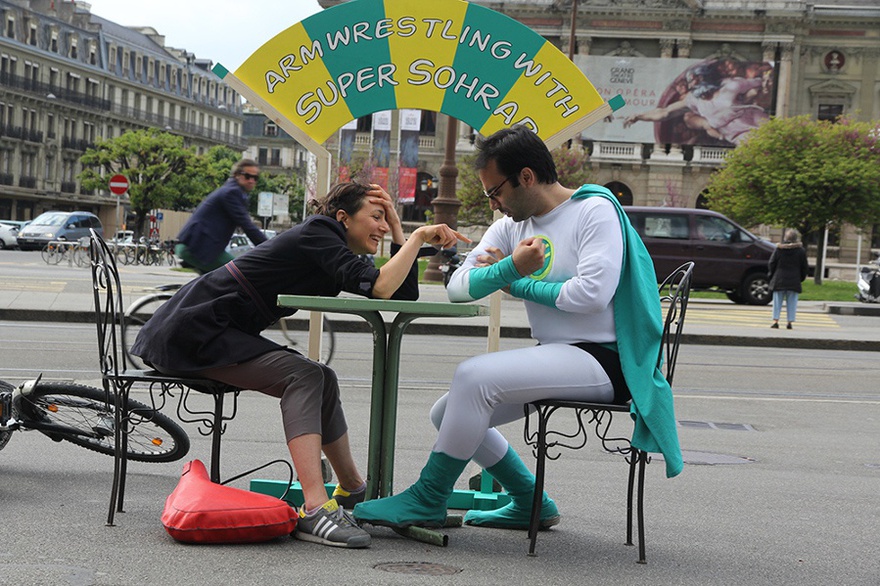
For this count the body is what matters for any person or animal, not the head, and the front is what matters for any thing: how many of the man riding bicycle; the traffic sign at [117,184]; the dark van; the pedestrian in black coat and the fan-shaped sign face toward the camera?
2

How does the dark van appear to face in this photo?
to the viewer's right

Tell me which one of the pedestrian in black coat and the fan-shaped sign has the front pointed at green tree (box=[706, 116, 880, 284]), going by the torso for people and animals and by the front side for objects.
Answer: the pedestrian in black coat

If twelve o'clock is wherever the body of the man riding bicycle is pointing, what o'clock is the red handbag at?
The red handbag is roughly at 3 o'clock from the man riding bicycle.

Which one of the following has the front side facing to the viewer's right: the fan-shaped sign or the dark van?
the dark van

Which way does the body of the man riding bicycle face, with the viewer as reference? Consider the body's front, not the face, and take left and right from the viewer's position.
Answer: facing to the right of the viewer

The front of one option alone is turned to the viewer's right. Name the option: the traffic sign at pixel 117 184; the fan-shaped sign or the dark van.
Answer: the dark van

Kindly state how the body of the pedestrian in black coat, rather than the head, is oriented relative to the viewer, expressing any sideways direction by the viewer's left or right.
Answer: facing away from the viewer

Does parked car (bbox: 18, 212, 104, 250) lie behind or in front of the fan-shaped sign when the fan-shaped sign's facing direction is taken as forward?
behind

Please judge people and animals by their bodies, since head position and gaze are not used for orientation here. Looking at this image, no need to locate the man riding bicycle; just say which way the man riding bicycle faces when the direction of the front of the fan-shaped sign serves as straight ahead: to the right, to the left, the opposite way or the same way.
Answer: to the left

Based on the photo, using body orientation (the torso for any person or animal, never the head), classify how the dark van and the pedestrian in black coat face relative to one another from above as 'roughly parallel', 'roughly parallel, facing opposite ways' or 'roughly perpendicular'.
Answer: roughly perpendicular

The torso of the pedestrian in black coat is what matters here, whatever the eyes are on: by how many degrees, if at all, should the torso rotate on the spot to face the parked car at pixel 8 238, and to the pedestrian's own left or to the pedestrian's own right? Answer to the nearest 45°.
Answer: approximately 45° to the pedestrian's own left
